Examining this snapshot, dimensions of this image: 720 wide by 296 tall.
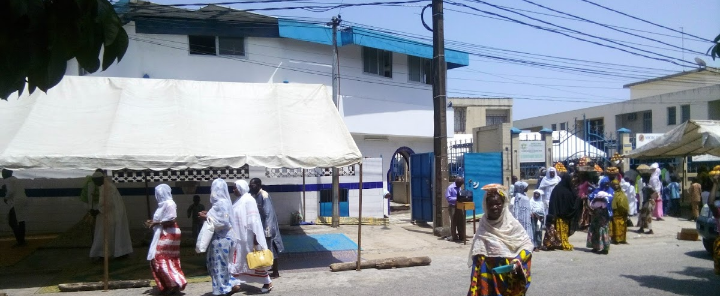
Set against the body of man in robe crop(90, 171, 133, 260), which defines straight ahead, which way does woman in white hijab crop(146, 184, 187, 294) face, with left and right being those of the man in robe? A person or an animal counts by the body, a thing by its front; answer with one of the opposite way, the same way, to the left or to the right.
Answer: the same way

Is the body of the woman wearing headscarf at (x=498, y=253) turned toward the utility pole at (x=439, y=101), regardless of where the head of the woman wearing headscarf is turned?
no

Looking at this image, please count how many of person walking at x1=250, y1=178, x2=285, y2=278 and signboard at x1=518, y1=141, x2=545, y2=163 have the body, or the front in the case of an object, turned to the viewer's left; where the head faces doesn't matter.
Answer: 1

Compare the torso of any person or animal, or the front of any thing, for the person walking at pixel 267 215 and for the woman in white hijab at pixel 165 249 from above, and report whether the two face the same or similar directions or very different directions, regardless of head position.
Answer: same or similar directions

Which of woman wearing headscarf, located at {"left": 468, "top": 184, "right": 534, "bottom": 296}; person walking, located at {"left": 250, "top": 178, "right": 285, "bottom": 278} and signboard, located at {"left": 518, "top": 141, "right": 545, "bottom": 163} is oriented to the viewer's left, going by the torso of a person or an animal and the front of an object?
the person walking

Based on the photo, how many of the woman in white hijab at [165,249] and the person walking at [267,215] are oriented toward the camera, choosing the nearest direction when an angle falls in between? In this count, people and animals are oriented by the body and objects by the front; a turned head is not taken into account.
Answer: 0

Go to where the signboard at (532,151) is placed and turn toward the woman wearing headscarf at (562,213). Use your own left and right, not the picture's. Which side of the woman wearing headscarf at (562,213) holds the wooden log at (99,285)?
right

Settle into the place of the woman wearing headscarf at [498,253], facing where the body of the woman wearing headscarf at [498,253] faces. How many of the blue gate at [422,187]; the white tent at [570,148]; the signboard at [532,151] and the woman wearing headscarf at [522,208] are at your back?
4

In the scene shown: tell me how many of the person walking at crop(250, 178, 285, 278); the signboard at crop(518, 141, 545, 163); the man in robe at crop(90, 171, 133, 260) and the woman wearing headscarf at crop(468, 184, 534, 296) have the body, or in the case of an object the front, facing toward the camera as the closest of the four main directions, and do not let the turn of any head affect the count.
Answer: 2

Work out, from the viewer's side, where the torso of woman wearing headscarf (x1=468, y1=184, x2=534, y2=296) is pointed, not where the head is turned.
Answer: toward the camera

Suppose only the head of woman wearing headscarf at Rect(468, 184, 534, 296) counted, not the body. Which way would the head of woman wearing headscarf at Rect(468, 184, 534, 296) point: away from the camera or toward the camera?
toward the camera

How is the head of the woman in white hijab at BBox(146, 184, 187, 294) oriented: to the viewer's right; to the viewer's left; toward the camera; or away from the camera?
to the viewer's left

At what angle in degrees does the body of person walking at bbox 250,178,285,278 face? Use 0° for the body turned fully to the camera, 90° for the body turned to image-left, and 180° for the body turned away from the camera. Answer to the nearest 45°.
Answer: approximately 90°

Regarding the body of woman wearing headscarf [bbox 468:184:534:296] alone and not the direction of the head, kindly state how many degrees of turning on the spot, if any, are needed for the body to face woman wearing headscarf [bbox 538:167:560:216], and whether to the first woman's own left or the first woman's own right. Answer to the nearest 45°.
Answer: approximately 180°

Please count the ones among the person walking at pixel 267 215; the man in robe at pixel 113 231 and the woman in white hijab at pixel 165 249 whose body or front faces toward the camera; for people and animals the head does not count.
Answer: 0
